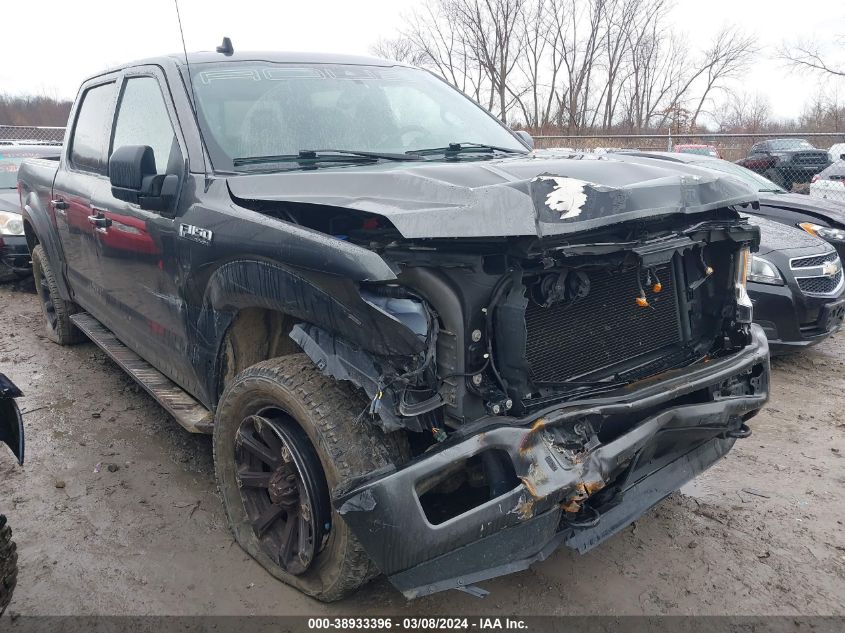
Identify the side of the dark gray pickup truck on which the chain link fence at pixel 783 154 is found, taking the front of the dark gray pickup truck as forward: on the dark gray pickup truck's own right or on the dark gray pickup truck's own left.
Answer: on the dark gray pickup truck's own left
